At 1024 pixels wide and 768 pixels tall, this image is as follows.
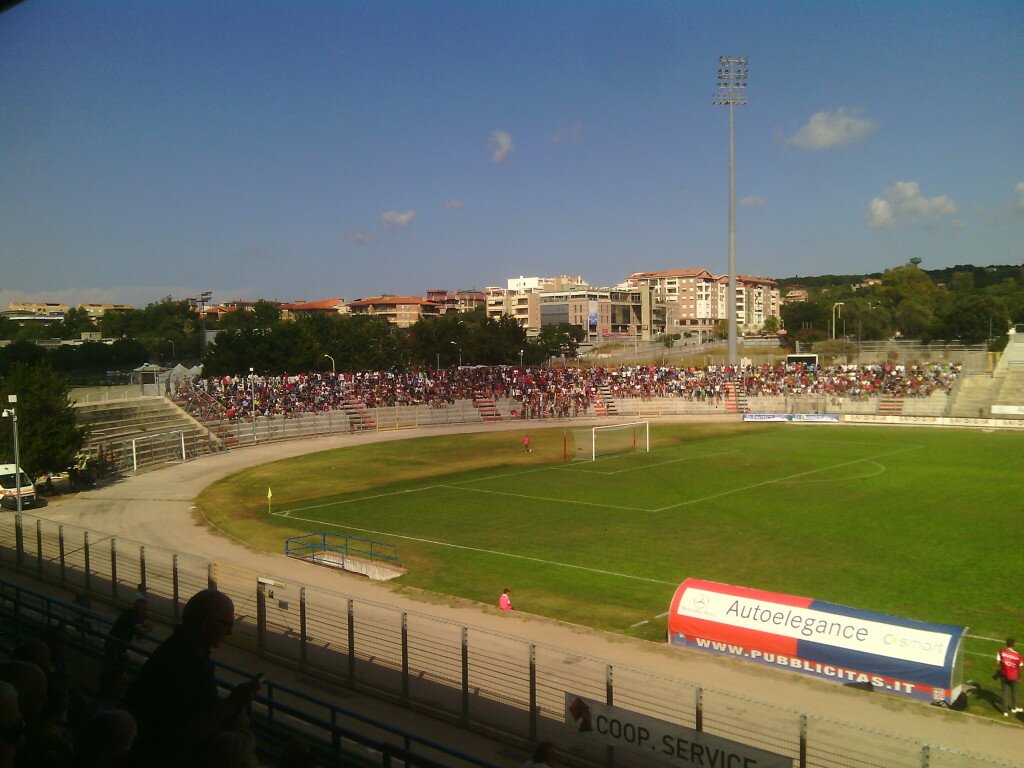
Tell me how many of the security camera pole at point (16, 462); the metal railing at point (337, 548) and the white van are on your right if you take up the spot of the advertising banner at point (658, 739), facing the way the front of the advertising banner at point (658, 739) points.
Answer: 3

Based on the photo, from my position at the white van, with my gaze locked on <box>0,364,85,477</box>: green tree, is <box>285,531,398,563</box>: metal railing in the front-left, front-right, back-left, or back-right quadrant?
back-right

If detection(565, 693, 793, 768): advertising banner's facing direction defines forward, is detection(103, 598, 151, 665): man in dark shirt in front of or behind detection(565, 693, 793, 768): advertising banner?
in front

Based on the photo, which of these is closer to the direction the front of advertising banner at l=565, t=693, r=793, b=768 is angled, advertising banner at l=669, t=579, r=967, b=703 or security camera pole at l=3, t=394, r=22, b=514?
the security camera pole

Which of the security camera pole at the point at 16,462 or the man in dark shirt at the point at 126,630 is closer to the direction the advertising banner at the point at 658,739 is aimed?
the man in dark shirt

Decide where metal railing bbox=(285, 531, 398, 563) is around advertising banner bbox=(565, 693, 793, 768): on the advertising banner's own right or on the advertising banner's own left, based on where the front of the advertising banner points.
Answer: on the advertising banner's own right

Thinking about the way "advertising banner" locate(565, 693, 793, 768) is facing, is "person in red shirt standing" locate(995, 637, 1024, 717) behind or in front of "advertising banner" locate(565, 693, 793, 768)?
behind

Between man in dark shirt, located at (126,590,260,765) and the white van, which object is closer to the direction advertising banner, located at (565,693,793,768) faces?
the man in dark shirt

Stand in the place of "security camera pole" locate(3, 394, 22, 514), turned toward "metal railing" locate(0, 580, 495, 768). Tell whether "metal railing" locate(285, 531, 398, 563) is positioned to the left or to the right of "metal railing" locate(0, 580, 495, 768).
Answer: left

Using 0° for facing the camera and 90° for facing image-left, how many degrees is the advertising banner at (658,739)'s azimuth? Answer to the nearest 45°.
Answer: approximately 45°

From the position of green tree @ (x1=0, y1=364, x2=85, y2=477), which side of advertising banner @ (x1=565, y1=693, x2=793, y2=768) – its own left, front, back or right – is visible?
right

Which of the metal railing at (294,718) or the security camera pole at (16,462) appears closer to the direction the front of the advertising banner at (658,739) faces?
the metal railing

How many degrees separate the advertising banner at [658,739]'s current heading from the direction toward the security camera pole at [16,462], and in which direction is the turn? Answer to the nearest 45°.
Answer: approximately 90° to its right

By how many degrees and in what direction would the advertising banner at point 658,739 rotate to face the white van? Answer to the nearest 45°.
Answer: approximately 90° to its right

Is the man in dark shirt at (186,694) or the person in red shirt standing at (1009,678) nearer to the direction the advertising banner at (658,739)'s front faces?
the man in dark shirt
